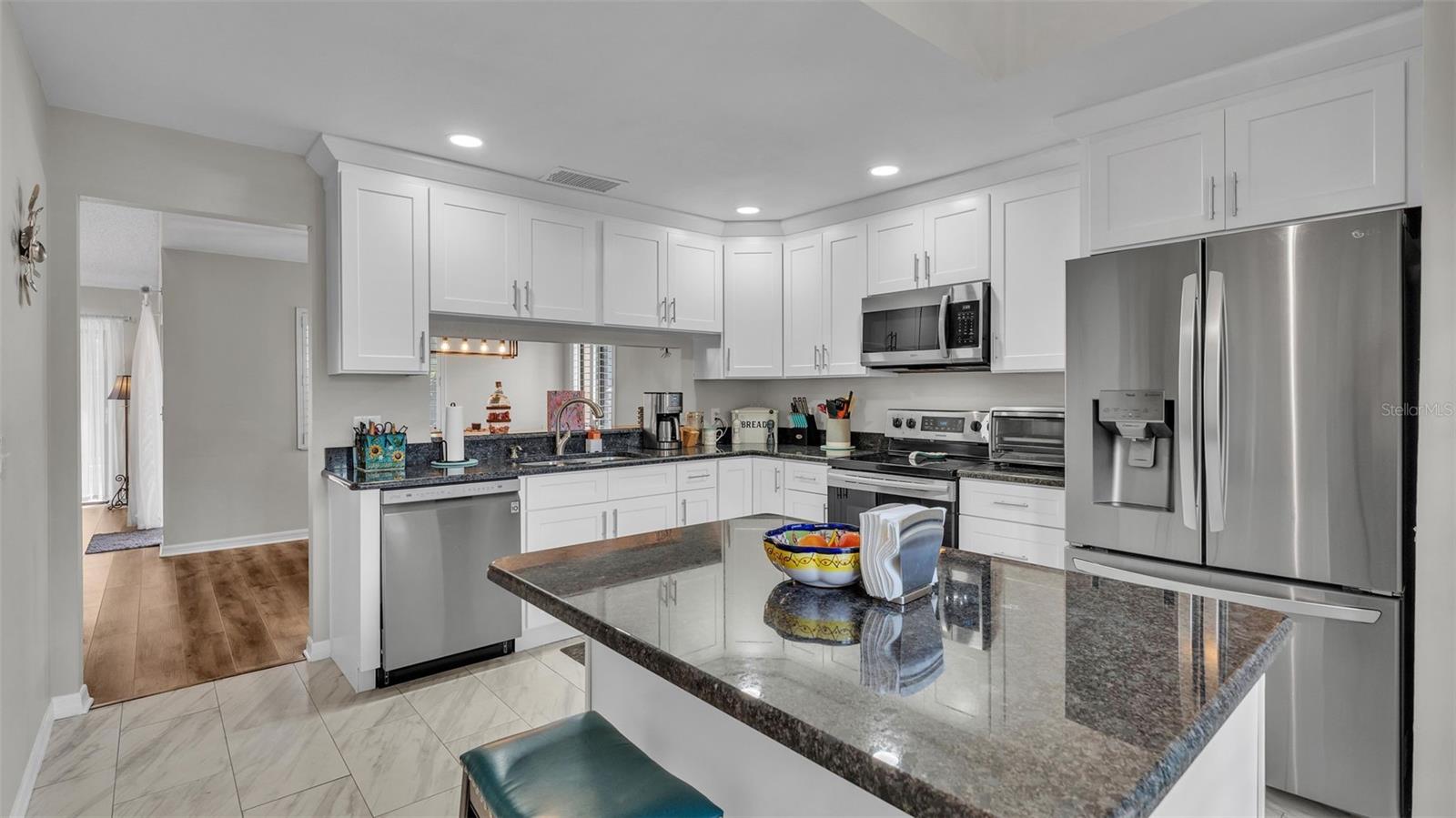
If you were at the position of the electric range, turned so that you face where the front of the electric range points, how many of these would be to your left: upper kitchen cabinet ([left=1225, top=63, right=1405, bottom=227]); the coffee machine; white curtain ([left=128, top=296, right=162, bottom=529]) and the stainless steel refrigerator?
2

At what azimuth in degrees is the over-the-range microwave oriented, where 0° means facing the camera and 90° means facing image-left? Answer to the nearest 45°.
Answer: approximately 45°

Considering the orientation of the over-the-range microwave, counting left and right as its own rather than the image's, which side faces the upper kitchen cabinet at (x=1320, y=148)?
left

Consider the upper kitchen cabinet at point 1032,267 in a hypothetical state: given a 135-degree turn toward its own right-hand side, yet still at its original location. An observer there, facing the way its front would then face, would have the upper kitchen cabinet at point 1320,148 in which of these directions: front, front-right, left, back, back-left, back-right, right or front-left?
back-right

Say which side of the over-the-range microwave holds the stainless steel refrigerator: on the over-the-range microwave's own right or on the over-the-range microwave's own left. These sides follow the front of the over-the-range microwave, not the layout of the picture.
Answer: on the over-the-range microwave's own left

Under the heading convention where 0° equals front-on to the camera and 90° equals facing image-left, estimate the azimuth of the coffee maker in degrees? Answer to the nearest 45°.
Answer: approximately 315°
